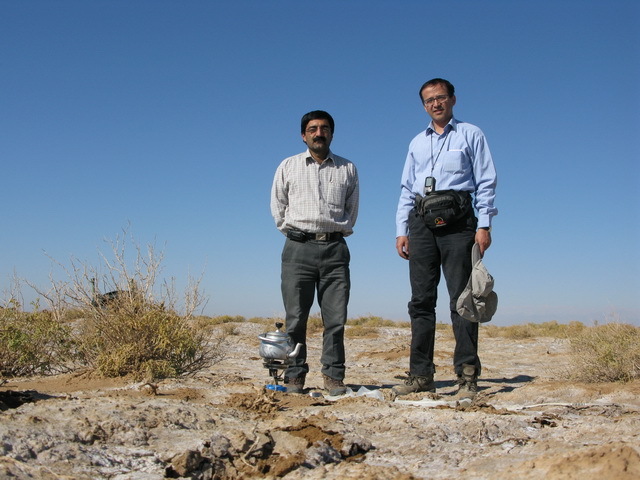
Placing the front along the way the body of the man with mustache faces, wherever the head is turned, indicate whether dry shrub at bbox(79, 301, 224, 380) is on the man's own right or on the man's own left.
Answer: on the man's own right

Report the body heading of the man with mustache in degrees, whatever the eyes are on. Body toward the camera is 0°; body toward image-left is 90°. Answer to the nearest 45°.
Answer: approximately 0°

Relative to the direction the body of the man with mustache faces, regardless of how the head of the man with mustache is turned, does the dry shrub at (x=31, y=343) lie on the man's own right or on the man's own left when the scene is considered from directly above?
on the man's own right

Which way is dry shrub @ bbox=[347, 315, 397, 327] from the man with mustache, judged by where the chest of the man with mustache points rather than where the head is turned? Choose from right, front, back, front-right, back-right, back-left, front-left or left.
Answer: back

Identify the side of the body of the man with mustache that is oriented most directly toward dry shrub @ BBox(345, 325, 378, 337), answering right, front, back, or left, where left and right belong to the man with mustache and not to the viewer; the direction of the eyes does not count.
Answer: back

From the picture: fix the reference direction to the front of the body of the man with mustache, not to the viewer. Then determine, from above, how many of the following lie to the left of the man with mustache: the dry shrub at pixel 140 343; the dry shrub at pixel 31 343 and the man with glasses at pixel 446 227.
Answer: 1

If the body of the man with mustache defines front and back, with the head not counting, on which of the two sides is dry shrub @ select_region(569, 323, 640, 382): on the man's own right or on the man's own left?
on the man's own left
